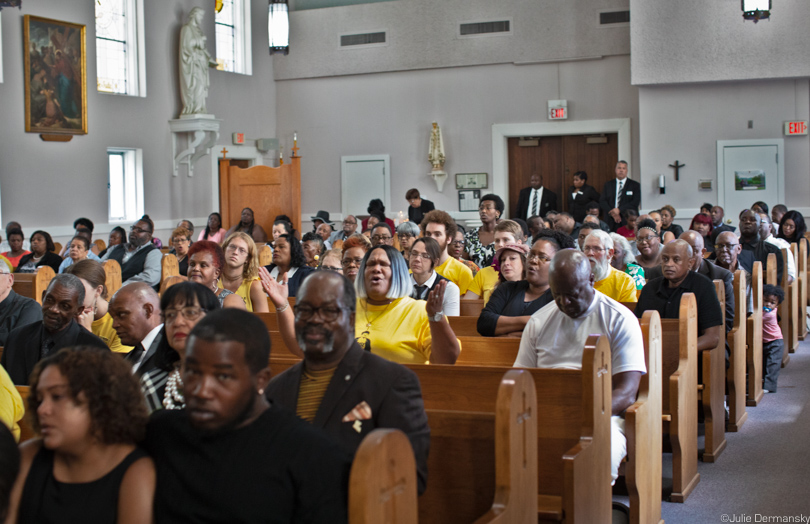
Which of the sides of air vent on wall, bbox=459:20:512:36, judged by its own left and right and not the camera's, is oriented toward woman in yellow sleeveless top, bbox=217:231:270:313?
front

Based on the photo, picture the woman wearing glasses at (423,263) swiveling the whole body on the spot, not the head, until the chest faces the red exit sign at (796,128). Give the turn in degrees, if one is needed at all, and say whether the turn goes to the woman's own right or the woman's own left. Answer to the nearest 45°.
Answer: approximately 180°

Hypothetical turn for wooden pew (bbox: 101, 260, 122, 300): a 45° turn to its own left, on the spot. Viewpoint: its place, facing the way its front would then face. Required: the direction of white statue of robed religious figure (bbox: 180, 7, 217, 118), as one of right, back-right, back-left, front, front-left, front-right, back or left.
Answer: back

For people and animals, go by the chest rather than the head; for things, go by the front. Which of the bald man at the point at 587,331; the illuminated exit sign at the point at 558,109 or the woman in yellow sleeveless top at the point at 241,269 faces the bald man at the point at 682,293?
the illuminated exit sign

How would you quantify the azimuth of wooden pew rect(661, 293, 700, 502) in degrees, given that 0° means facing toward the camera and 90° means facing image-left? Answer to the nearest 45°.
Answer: approximately 45°

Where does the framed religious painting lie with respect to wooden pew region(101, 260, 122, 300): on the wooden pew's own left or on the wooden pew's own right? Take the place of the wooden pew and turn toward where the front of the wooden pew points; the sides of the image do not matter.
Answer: on the wooden pew's own right

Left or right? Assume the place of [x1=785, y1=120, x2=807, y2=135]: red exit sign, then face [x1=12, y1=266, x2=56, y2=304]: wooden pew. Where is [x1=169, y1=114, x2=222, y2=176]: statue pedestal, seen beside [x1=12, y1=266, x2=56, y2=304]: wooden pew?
right

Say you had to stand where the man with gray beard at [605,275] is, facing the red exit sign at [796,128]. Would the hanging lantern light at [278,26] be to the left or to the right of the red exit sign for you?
left

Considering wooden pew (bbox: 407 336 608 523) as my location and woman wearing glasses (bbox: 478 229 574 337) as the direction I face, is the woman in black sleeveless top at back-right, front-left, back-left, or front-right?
back-left
